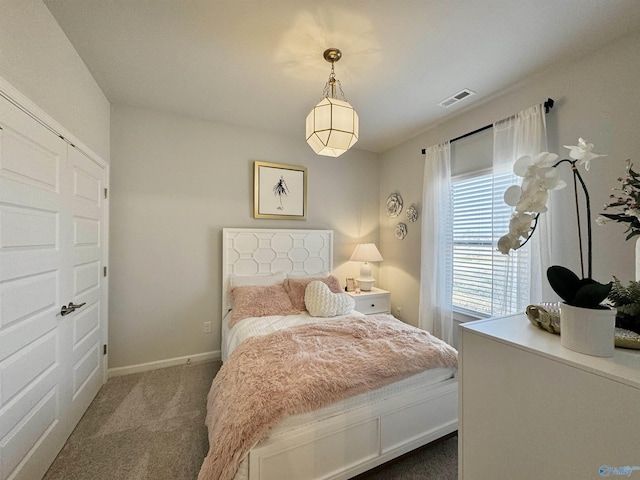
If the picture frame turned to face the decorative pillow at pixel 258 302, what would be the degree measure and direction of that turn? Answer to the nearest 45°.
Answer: approximately 45° to its right

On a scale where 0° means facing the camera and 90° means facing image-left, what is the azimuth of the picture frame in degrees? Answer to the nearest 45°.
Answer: approximately 0°

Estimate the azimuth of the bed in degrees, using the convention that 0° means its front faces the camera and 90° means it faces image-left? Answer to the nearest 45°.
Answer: approximately 315°

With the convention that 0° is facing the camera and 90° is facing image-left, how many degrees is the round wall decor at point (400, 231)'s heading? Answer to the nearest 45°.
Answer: approximately 45°

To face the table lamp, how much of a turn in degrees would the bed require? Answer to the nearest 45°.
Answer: approximately 135° to its left

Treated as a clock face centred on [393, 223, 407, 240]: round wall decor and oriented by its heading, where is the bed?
The bed is roughly at 11 o'clock from the round wall decor.
